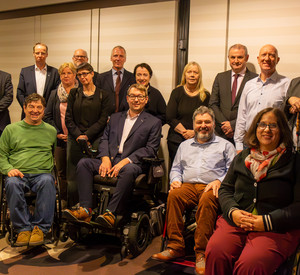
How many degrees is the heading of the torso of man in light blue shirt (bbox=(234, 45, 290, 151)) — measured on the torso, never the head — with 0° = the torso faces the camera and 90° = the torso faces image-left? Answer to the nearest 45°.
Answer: approximately 0°

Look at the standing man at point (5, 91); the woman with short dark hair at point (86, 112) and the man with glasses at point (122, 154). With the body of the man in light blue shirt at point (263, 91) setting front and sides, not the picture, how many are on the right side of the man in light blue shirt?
3

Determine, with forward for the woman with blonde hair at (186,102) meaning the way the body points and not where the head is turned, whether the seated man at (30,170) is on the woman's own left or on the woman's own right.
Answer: on the woman's own right
